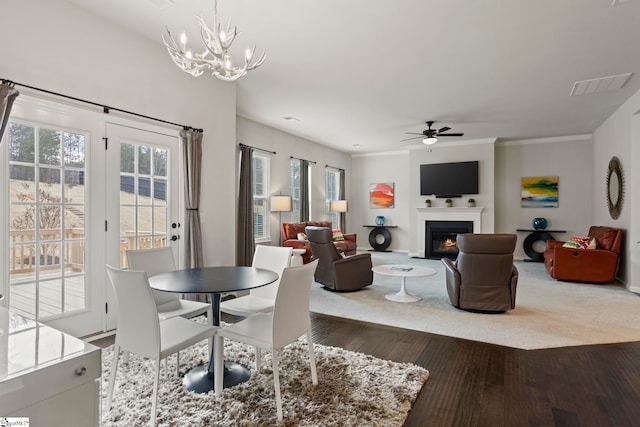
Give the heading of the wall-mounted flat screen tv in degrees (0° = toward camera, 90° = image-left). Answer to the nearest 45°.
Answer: approximately 0°

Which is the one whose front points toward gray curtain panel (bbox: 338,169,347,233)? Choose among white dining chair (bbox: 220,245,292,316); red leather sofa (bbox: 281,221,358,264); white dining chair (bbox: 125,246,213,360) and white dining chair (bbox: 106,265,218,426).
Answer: white dining chair (bbox: 106,265,218,426)

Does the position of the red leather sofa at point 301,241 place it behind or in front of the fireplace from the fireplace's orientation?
in front

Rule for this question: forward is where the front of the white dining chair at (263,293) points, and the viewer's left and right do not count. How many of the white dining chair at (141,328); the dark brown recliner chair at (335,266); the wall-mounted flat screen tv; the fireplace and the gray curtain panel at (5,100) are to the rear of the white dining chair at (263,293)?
3

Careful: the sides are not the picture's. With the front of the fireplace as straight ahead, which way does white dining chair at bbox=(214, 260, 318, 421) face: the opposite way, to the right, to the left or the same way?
to the right

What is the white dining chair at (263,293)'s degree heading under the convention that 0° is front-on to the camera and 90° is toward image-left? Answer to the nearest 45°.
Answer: approximately 45°

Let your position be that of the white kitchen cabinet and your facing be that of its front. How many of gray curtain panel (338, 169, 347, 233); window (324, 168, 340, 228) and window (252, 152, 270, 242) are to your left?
3

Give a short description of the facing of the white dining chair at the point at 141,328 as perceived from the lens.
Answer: facing away from the viewer and to the right of the viewer

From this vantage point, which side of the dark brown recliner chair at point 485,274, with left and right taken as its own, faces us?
back

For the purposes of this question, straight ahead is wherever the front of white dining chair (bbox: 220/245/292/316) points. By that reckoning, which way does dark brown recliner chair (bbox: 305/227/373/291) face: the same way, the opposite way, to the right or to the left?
the opposite way

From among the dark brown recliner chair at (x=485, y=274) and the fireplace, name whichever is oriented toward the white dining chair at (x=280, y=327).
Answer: the fireplace

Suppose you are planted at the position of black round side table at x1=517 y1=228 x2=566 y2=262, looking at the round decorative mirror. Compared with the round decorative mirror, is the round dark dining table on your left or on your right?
right

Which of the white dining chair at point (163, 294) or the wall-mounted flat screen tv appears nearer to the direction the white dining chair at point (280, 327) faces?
the white dining chair

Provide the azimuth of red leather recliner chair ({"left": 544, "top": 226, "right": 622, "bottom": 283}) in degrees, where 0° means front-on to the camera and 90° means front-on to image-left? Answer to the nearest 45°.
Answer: approximately 90°

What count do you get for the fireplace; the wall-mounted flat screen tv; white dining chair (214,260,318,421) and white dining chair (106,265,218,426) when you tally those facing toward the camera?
2
